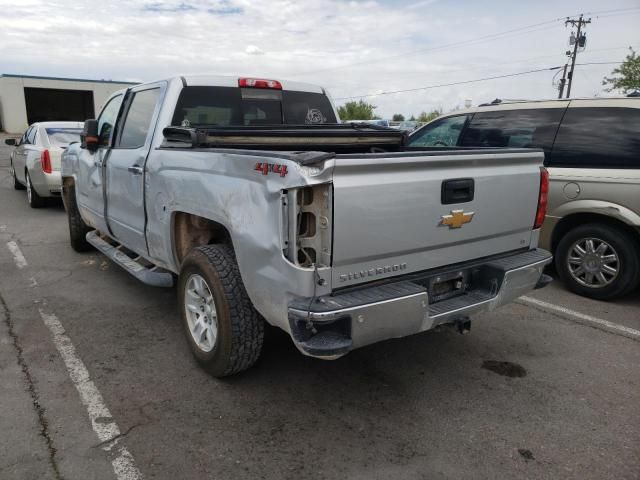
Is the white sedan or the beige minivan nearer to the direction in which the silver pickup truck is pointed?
the white sedan

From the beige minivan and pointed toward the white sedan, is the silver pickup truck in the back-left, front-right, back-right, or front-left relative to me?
front-left

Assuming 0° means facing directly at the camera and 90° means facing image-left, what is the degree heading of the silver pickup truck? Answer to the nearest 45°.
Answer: approximately 135°

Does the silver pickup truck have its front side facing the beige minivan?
no

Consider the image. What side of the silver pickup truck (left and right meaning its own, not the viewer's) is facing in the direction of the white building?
front

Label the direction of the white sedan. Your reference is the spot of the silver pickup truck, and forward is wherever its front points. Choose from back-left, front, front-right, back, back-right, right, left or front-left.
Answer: front

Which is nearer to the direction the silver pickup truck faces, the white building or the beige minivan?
the white building
